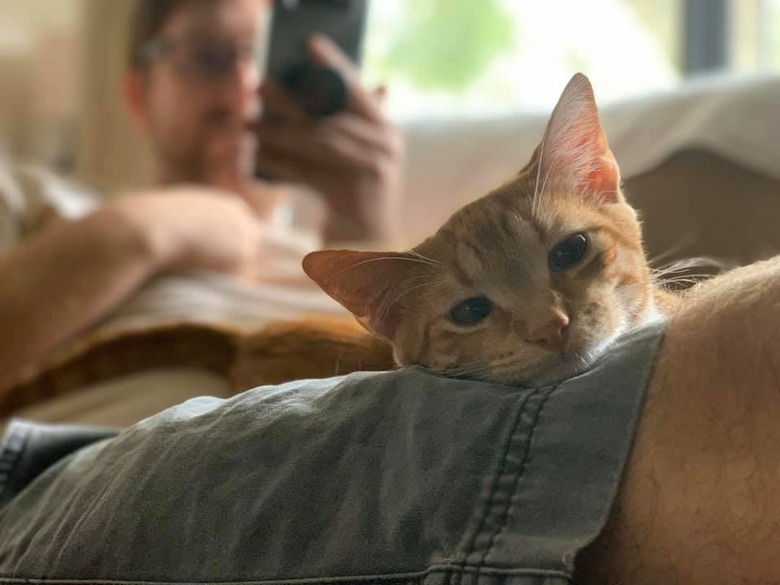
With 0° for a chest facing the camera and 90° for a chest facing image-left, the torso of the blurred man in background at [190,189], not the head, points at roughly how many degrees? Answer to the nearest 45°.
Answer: approximately 315°

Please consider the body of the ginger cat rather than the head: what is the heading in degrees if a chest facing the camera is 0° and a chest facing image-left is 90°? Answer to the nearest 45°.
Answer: approximately 315°
